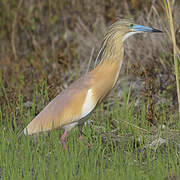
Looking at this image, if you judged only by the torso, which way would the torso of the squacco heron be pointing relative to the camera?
to the viewer's right
